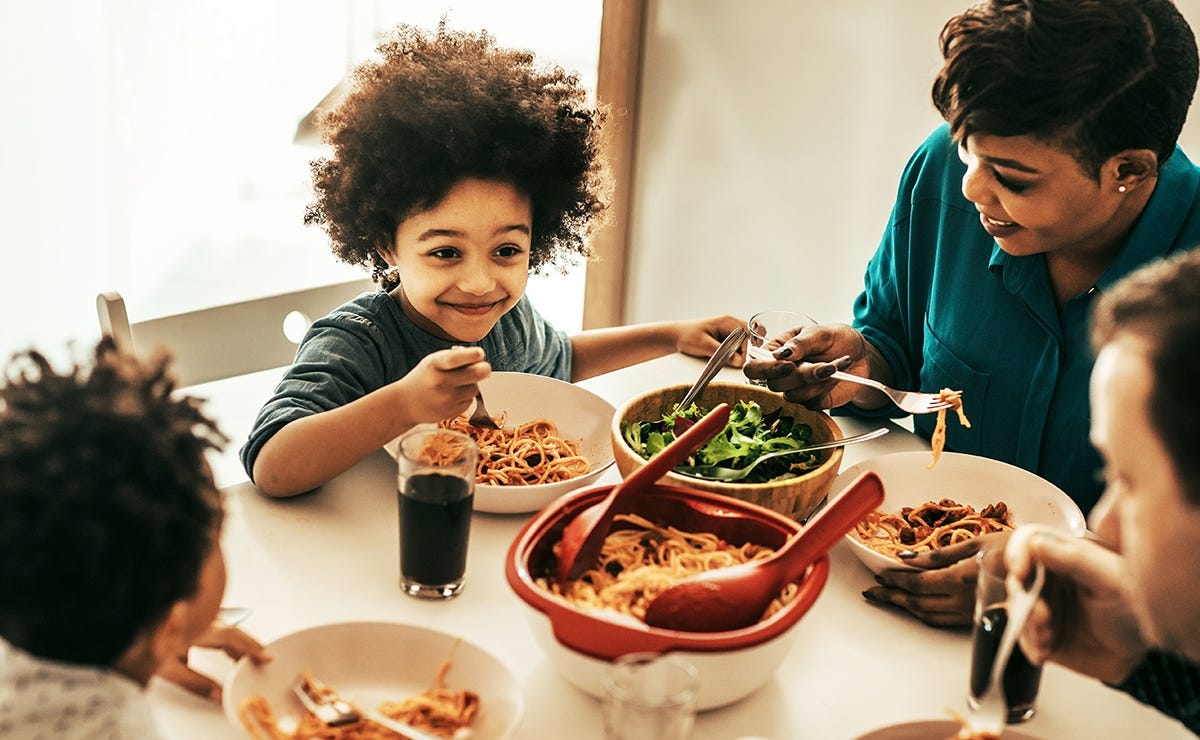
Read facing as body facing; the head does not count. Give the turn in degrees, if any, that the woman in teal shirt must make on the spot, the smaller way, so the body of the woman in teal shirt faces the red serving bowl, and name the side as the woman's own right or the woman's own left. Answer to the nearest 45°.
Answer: approximately 45° to the woman's own left

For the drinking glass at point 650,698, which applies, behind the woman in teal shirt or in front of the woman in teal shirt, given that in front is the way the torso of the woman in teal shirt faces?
in front

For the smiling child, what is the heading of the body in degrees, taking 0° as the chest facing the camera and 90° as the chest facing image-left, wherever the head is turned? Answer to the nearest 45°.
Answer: approximately 315°

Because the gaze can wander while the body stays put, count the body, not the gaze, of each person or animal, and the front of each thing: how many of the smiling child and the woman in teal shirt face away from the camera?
0

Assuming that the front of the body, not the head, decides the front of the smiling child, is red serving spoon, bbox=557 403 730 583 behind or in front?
in front

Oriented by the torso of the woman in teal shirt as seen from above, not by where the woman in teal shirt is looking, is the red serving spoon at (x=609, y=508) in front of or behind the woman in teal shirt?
in front

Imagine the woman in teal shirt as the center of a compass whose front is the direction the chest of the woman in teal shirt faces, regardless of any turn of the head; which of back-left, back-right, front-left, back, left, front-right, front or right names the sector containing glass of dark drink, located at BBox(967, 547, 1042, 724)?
front-left

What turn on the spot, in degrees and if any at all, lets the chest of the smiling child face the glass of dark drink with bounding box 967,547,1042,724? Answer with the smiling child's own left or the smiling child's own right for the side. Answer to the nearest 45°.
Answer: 0° — they already face it

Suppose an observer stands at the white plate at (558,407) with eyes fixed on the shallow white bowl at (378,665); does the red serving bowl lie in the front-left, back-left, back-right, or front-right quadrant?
front-left

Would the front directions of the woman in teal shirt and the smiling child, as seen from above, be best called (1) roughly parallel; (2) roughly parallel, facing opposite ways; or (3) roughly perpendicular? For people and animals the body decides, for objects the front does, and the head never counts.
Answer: roughly perpendicular

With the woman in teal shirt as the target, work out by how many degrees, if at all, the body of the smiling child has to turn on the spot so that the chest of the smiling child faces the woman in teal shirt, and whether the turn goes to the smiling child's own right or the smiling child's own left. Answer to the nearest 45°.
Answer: approximately 45° to the smiling child's own left

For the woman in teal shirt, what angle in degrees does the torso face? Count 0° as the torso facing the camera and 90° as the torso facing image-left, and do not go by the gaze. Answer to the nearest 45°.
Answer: approximately 45°
